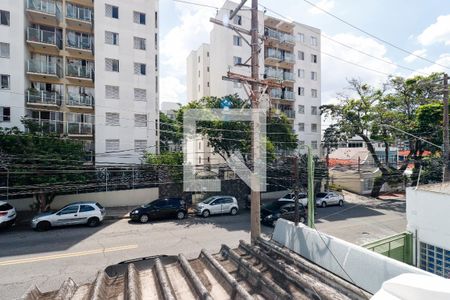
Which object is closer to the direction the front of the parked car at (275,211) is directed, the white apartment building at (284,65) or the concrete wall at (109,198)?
the concrete wall

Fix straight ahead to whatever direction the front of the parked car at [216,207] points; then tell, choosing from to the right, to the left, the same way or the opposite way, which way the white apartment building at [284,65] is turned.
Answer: to the left

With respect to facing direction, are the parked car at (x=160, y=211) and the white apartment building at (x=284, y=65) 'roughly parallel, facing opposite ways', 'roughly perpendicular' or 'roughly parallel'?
roughly perpendicular

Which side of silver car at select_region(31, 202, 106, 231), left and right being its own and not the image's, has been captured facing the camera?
left

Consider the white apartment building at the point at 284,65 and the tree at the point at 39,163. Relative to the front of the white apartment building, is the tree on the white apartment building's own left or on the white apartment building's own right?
on the white apartment building's own right

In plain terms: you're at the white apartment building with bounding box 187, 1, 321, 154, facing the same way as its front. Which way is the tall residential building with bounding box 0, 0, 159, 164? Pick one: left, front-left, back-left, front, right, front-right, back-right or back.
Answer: right

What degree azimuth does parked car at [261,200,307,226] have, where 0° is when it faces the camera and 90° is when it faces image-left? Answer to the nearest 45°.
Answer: approximately 45°

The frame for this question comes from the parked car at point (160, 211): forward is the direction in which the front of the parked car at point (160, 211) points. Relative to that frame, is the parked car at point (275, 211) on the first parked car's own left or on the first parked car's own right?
on the first parked car's own left

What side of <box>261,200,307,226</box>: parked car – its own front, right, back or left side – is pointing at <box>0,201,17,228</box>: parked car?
front

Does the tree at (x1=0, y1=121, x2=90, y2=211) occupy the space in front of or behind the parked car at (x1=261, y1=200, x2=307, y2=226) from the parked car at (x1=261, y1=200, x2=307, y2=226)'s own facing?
in front

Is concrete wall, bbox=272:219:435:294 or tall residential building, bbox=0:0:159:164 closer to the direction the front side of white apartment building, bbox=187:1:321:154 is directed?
the concrete wall
